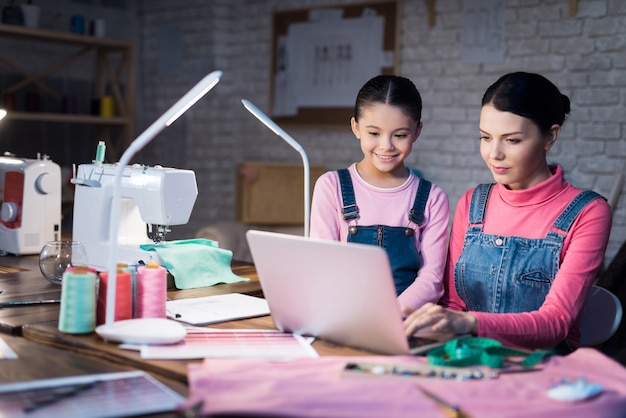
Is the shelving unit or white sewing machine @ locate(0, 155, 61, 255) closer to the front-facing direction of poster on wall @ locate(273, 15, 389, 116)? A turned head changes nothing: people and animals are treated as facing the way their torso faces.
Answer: the white sewing machine

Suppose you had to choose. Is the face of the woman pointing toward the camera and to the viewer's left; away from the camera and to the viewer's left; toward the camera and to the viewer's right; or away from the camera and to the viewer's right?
toward the camera and to the viewer's left

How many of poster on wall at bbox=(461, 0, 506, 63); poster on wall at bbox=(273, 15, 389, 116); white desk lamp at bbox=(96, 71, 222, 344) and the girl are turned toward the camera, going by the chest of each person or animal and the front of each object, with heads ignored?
3

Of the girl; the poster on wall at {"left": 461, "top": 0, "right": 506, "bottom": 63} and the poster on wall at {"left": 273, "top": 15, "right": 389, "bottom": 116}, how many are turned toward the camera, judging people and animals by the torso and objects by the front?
3

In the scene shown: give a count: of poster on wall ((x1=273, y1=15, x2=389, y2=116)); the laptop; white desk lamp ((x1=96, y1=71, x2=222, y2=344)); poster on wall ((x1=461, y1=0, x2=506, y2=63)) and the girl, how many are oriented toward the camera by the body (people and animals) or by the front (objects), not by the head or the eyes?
3

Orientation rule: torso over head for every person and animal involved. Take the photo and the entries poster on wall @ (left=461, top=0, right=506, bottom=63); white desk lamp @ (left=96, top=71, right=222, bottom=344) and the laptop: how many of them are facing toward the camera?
1

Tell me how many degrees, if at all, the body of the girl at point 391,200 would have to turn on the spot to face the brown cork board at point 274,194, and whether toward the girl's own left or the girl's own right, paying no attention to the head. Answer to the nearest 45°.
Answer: approximately 180°

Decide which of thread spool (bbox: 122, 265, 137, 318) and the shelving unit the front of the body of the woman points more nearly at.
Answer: the thread spool

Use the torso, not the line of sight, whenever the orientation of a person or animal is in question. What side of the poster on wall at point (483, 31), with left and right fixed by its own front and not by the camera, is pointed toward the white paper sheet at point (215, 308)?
front

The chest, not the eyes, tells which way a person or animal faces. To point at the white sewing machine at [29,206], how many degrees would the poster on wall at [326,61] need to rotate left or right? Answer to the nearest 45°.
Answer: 0° — it already faces it

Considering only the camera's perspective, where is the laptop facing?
facing away from the viewer and to the right of the viewer

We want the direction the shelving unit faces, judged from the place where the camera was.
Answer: facing the viewer and to the right of the viewer

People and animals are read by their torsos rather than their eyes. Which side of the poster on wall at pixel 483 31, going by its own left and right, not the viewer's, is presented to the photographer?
front

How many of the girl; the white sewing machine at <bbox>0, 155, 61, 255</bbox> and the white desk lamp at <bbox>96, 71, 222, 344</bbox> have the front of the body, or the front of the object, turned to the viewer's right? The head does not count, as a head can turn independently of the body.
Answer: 1

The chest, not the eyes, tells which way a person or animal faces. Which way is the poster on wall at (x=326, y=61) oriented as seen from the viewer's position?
toward the camera
